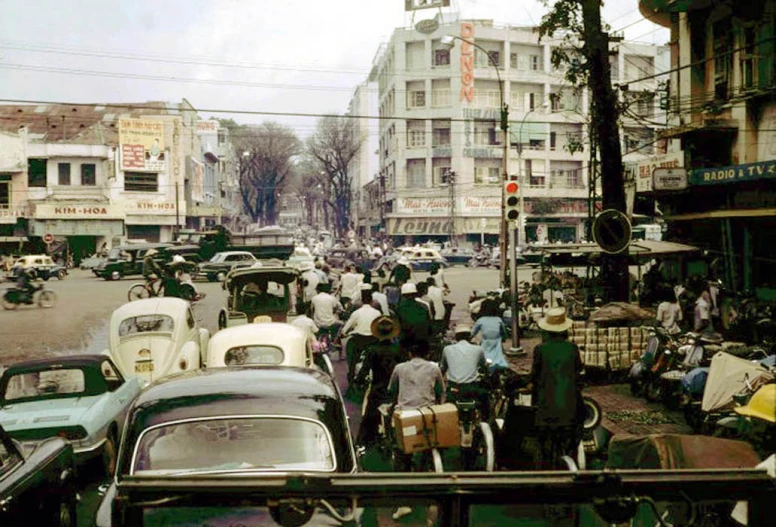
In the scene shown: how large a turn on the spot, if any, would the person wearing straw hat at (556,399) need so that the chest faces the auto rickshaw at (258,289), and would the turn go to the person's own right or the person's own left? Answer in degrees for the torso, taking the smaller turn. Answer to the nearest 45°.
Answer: approximately 45° to the person's own left

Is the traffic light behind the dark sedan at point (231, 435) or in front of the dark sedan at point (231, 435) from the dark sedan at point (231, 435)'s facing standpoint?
in front

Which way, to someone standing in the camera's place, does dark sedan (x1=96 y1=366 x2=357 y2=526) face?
facing away from the viewer

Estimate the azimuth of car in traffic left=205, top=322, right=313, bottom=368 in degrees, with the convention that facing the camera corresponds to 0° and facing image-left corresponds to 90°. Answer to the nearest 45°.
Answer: approximately 180°

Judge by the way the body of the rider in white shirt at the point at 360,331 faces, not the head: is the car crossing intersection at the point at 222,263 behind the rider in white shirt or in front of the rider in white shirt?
in front

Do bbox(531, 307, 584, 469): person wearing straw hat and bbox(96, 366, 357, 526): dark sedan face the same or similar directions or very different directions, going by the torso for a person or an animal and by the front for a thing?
same or similar directions

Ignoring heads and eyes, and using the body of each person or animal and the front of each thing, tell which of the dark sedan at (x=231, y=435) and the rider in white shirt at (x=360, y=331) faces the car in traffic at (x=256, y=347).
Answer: the dark sedan

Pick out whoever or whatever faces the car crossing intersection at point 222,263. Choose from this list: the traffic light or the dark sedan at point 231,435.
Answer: the dark sedan

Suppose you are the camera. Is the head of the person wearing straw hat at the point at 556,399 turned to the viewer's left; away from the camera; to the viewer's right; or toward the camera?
away from the camera

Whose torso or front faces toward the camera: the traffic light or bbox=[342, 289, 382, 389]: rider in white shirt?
the traffic light

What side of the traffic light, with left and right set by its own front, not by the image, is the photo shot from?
front

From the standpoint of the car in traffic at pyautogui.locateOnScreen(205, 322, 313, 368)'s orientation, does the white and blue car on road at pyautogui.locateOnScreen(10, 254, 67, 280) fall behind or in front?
in front

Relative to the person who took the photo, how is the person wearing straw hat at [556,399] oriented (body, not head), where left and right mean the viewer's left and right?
facing away from the viewer

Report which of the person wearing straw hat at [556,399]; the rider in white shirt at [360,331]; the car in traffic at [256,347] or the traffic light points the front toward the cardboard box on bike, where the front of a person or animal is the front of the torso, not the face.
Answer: the traffic light

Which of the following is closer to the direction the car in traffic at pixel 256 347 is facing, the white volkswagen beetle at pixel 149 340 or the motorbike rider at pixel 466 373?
the white volkswagen beetle

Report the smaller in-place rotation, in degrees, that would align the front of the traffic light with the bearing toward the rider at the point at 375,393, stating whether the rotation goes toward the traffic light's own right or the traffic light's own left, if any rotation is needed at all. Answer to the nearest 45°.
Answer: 0° — it already faces them
